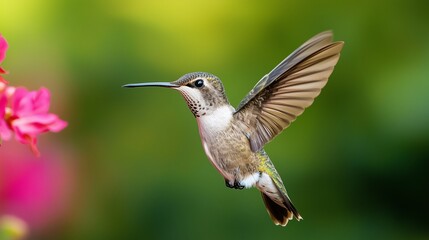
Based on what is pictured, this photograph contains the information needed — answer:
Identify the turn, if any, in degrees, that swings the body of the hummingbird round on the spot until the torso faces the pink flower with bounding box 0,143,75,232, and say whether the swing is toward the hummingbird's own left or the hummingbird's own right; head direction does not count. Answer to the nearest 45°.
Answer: approximately 45° to the hummingbird's own right

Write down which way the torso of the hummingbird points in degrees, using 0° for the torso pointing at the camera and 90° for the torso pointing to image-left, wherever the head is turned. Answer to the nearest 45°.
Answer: approximately 90°
